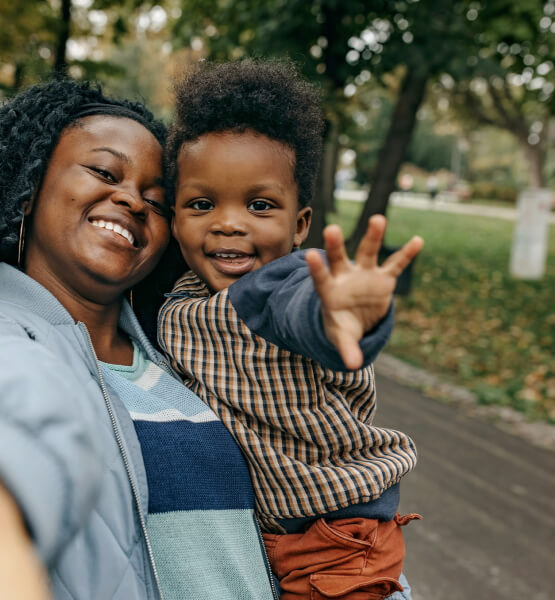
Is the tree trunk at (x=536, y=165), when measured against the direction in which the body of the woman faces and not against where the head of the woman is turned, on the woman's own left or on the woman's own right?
on the woman's own left

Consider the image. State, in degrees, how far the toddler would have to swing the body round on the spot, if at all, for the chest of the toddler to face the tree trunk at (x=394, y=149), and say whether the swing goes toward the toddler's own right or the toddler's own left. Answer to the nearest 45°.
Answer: approximately 135° to the toddler's own right

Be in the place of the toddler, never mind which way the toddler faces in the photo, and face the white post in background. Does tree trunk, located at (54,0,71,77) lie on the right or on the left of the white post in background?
left

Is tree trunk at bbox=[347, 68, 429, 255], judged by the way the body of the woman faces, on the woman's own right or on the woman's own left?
on the woman's own left

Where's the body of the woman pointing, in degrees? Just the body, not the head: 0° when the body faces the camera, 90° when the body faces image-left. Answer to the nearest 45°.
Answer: approximately 315°

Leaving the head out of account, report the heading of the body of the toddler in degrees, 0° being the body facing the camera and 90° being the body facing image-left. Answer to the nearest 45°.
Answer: approximately 45°

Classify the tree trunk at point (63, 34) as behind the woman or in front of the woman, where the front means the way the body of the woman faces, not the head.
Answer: behind
